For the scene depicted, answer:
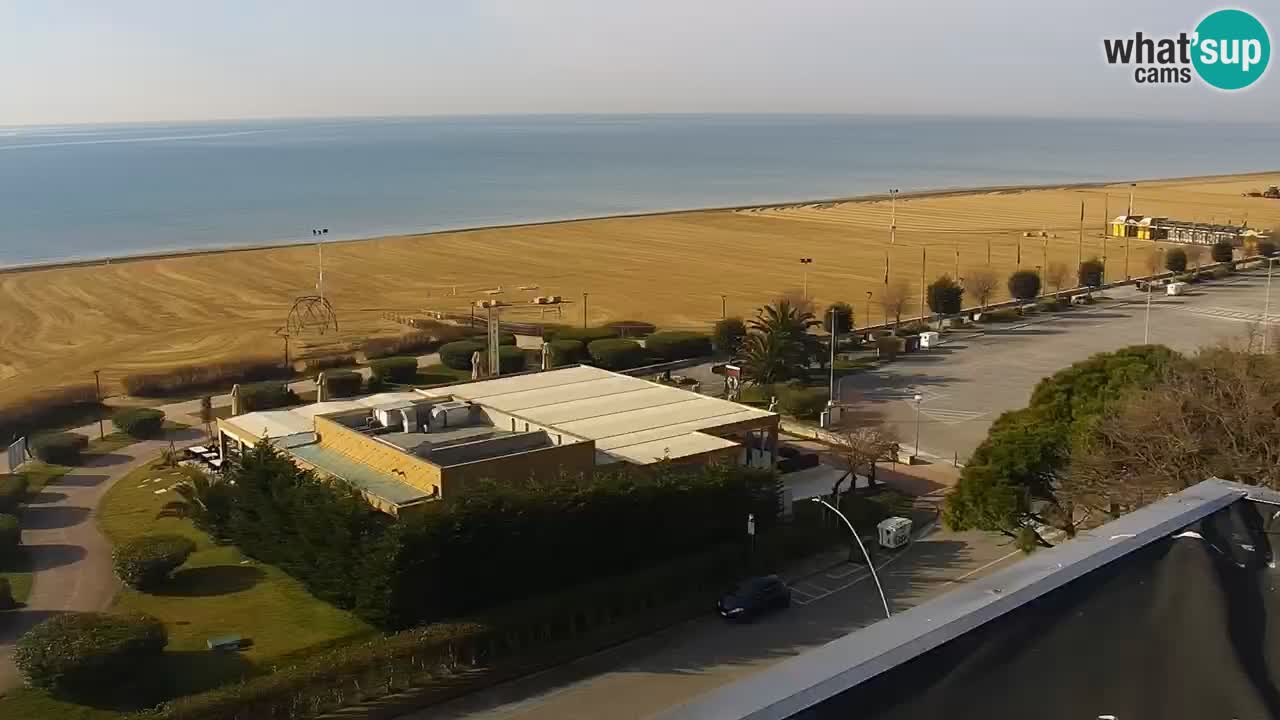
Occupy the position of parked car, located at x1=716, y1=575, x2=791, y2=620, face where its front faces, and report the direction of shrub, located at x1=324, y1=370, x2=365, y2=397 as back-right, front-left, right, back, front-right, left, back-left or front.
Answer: right

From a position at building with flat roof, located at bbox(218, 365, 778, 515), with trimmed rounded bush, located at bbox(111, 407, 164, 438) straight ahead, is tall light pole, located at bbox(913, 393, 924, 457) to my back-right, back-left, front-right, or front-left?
back-right

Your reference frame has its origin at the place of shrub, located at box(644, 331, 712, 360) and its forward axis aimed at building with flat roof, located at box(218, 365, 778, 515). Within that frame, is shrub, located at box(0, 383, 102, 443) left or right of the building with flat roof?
right

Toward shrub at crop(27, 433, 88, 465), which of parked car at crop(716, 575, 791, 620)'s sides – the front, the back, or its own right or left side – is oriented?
right

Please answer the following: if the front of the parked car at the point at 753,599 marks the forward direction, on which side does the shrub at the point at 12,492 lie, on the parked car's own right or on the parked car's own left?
on the parked car's own right

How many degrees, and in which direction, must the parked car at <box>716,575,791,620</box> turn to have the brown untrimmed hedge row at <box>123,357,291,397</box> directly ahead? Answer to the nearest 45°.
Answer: approximately 90° to its right

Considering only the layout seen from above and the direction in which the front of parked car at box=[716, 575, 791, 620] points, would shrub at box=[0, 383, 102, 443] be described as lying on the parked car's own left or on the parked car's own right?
on the parked car's own right

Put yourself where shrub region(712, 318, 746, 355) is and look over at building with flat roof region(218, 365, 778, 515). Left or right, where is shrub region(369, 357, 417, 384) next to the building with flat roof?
right

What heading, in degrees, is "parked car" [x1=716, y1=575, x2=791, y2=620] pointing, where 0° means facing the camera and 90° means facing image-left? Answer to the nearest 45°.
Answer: approximately 45°
